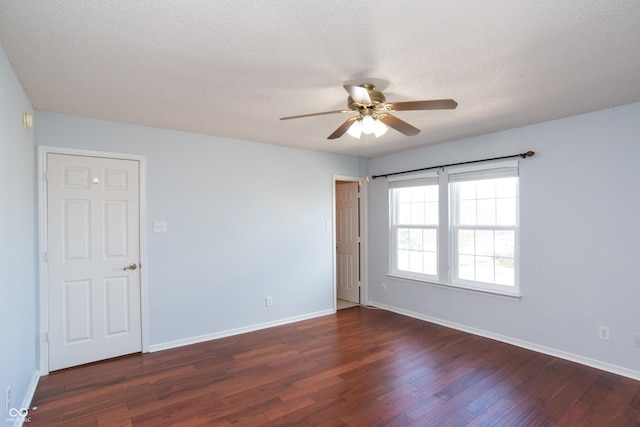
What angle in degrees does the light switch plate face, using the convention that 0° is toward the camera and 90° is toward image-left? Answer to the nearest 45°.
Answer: approximately 0°

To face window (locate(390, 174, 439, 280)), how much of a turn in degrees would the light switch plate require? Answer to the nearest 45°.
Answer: approximately 90° to its left

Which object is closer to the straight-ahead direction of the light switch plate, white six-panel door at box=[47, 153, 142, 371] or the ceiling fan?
the ceiling fan

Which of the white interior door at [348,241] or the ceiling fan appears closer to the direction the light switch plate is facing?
the ceiling fan

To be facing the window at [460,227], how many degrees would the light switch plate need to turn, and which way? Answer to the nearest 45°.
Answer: approximately 90° to its left

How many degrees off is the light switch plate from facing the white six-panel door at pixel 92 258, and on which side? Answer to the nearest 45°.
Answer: approximately 90° to its right

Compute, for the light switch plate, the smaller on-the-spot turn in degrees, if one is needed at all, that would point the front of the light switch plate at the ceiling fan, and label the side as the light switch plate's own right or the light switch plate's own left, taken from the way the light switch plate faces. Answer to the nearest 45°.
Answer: approximately 45° to the light switch plate's own left
